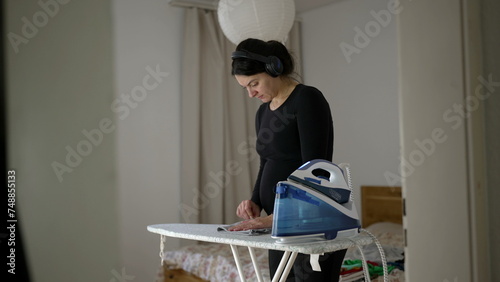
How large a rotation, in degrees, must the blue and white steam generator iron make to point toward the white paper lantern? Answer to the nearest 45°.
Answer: approximately 90° to its right

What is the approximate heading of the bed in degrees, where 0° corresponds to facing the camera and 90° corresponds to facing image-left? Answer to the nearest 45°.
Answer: approximately 45°

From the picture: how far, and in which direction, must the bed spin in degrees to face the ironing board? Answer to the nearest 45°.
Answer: approximately 45° to its left

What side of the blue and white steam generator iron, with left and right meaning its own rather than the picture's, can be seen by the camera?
left
